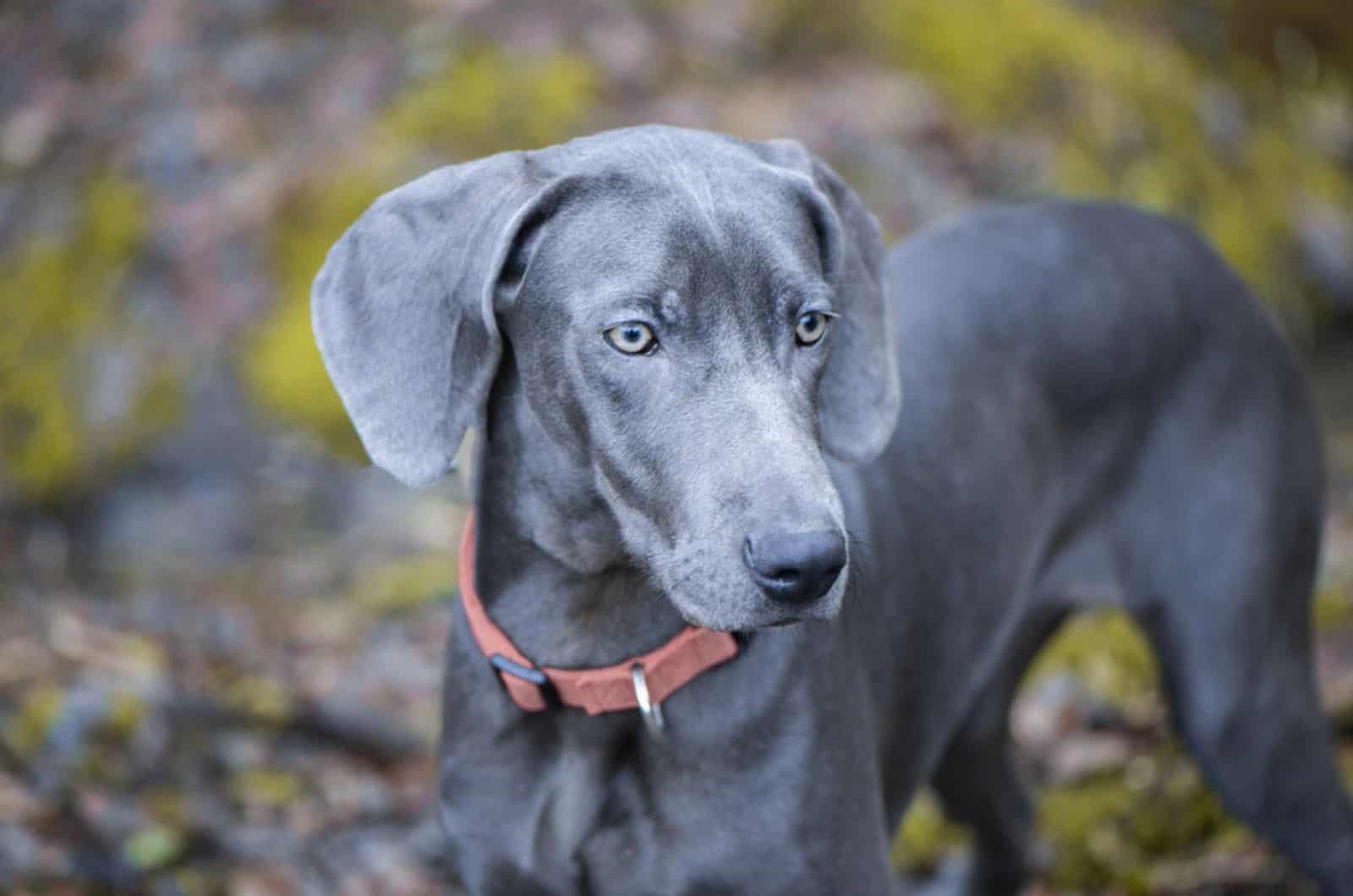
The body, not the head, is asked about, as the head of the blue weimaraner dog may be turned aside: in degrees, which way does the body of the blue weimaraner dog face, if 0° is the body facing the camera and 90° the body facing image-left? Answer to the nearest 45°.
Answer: approximately 45°
